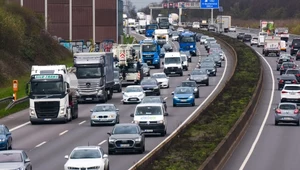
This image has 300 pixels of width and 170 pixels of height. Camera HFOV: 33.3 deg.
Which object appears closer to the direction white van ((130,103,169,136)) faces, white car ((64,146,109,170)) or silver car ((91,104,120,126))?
the white car

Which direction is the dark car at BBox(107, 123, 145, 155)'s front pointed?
toward the camera

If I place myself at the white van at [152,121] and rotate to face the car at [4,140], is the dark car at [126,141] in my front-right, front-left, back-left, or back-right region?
front-left

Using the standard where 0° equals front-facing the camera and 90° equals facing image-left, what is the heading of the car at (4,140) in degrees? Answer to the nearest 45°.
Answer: approximately 45°

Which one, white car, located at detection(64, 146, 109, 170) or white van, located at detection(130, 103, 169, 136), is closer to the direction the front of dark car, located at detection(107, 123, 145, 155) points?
the white car

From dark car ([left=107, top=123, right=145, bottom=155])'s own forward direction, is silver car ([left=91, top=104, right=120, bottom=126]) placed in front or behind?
behind

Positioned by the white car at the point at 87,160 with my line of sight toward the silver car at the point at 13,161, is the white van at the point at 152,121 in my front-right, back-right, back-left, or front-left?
back-right

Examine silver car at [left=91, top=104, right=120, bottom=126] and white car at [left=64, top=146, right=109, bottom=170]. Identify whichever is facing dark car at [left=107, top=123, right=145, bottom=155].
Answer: the silver car

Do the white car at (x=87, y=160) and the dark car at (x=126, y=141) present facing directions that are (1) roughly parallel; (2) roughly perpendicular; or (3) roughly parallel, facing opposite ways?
roughly parallel

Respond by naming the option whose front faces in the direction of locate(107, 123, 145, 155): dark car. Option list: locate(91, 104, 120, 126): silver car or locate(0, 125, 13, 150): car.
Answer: the silver car

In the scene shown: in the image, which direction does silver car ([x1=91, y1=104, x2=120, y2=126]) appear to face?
toward the camera
